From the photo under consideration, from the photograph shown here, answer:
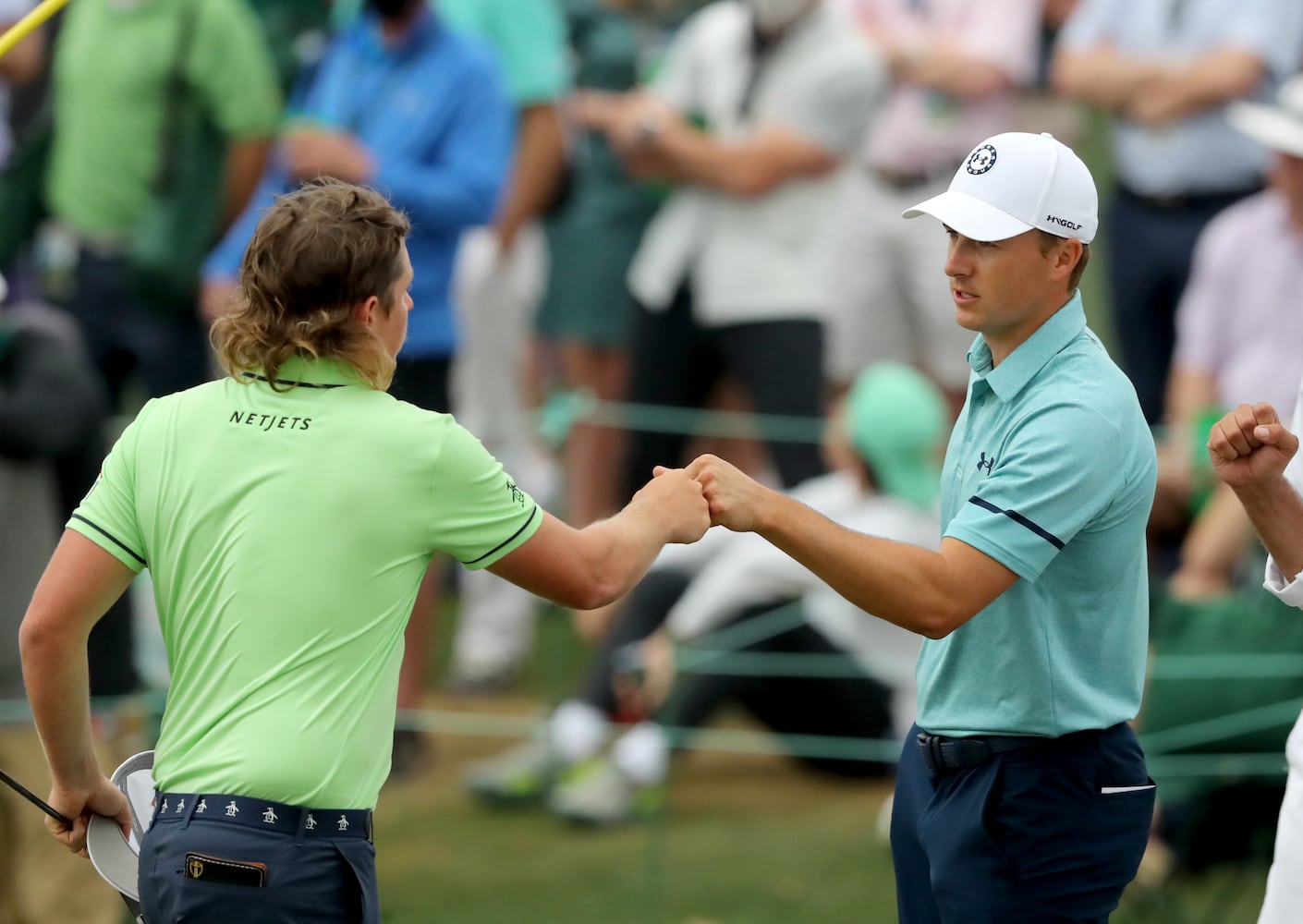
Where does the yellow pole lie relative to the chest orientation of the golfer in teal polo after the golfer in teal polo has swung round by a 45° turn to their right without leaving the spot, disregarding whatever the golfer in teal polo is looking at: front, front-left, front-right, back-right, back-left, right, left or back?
front

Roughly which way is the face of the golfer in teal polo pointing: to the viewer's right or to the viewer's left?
to the viewer's left

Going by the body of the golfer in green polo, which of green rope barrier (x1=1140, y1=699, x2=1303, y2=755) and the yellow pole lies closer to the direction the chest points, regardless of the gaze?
the green rope barrier

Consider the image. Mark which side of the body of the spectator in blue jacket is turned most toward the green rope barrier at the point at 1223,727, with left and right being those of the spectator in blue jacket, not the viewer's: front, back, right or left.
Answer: left

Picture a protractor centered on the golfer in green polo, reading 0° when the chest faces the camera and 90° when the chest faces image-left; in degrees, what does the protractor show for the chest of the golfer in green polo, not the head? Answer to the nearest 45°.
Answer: approximately 225°

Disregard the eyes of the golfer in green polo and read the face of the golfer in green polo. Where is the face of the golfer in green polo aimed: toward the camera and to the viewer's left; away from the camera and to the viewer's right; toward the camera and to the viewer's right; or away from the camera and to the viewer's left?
away from the camera and to the viewer's right

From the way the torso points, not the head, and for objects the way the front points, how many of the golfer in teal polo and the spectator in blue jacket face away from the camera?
0

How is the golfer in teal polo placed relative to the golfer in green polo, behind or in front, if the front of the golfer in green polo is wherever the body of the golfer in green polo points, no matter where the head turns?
in front

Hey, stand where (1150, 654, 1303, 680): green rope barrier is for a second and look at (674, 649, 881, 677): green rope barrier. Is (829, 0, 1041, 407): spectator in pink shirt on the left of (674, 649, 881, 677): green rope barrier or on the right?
right

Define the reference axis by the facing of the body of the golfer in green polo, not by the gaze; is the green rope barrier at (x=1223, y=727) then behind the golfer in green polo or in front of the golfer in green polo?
in front

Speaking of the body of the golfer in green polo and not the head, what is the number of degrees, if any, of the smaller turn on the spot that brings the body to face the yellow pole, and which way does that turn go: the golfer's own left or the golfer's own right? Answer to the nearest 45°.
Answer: approximately 90° to the golfer's own left

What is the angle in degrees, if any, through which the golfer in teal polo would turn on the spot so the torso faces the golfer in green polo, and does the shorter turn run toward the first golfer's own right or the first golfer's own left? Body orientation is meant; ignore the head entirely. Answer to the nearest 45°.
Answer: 0° — they already face them

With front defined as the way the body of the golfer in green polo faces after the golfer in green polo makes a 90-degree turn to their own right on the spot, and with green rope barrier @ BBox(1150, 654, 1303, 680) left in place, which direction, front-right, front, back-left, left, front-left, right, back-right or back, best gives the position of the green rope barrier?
left
